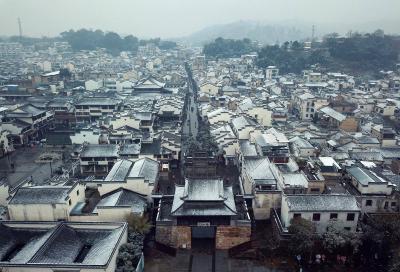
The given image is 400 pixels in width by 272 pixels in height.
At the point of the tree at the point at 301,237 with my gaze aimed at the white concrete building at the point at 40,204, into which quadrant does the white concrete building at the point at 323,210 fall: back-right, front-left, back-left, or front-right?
back-right

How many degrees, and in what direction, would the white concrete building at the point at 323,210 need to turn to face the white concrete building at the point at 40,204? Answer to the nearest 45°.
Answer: approximately 90° to its right

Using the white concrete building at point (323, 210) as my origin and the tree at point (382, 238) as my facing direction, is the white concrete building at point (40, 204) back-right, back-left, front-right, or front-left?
back-right

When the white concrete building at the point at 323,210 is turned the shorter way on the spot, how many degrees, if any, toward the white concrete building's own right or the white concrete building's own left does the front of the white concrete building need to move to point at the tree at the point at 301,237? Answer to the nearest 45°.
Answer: approximately 45° to the white concrete building's own right

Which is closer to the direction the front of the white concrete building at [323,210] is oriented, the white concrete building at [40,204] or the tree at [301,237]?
the tree

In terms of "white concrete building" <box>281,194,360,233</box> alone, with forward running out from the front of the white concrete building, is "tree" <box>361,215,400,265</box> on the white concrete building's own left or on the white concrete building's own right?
on the white concrete building's own left

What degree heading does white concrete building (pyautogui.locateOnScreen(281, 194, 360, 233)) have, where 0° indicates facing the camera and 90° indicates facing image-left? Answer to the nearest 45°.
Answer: approximately 0°
